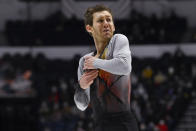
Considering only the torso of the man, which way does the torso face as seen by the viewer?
toward the camera

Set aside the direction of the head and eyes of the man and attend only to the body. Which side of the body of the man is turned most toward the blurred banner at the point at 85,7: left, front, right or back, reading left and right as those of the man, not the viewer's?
back

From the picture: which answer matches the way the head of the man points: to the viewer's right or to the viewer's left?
to the viewer's right
